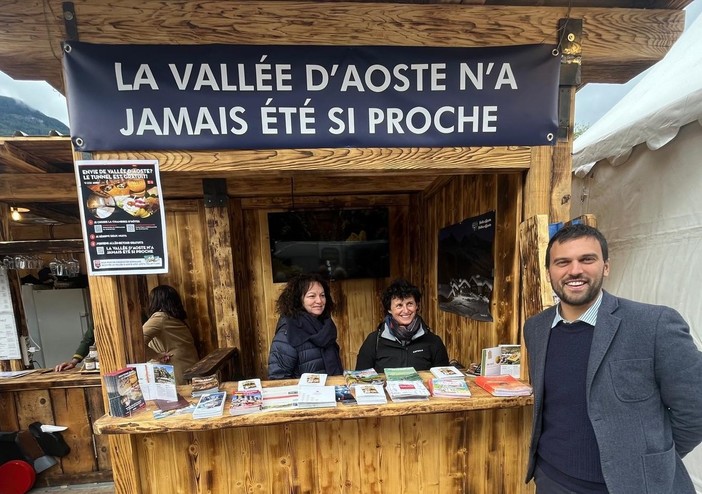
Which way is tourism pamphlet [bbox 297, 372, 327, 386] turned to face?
toward the camera

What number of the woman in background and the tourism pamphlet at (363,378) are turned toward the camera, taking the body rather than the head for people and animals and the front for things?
1

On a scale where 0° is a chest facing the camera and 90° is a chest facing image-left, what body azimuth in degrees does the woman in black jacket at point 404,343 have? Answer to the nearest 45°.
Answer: approximately 0°

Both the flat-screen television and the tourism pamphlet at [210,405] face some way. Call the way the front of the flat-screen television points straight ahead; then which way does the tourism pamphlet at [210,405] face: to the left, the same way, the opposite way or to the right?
the same way

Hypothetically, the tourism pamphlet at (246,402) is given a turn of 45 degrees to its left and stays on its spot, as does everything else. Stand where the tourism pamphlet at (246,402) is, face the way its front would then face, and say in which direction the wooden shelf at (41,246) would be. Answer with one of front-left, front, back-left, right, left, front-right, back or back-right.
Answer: back

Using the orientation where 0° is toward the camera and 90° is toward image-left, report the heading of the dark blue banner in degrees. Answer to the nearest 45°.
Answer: approximately 0°

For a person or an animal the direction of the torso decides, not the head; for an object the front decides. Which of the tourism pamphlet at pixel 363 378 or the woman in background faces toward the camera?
the tourism pamphlet

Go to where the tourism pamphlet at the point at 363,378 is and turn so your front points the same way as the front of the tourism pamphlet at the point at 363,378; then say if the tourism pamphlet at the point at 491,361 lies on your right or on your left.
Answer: on your left

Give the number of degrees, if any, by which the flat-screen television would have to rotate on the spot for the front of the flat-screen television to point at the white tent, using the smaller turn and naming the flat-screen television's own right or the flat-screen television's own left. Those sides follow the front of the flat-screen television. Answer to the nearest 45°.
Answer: approximately 45° to the flat-screen television's own left

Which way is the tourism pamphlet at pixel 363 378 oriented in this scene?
toward the camera

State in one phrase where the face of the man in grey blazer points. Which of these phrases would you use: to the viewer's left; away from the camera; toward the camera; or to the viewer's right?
toward the camera

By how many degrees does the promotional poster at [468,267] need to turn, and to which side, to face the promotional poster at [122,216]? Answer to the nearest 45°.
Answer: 0° — it already faces it

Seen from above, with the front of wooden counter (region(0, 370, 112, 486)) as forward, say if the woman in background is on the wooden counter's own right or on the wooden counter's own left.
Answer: on the wooden counter's own left

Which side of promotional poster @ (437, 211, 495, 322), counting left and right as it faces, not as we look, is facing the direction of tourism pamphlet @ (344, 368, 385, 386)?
front

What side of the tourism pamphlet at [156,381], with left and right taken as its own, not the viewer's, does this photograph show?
front
